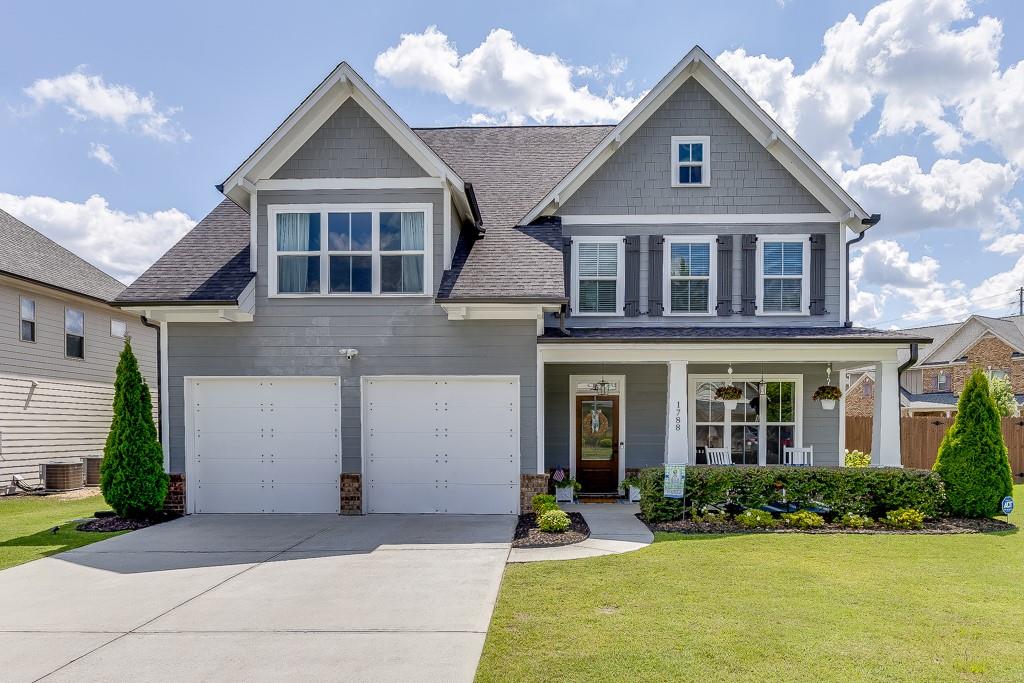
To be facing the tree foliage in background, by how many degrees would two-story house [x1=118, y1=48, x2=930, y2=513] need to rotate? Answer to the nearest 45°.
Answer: approximately 135° to its left

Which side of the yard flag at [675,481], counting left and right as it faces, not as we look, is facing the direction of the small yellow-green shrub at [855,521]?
left

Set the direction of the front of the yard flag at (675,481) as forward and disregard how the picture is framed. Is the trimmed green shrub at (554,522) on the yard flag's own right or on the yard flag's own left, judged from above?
on the yard flag's own right

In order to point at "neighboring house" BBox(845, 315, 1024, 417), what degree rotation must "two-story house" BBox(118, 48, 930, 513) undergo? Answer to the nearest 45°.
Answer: approximately 135° to its left

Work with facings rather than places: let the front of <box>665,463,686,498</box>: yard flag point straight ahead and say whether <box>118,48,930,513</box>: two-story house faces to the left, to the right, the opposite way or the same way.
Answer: the same way

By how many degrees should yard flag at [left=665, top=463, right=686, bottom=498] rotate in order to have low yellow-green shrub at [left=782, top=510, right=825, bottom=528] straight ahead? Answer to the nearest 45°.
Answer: approximately 90° to its left

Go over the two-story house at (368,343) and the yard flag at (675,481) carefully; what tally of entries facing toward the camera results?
2

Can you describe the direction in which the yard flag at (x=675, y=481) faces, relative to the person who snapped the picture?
facing the viewer

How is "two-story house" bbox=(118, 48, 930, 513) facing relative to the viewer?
toward the camera

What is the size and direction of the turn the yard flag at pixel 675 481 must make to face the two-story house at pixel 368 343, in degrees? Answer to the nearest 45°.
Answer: approximately 90° to its right

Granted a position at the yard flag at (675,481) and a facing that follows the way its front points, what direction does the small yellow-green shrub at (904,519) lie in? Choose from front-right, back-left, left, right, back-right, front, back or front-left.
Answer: left
